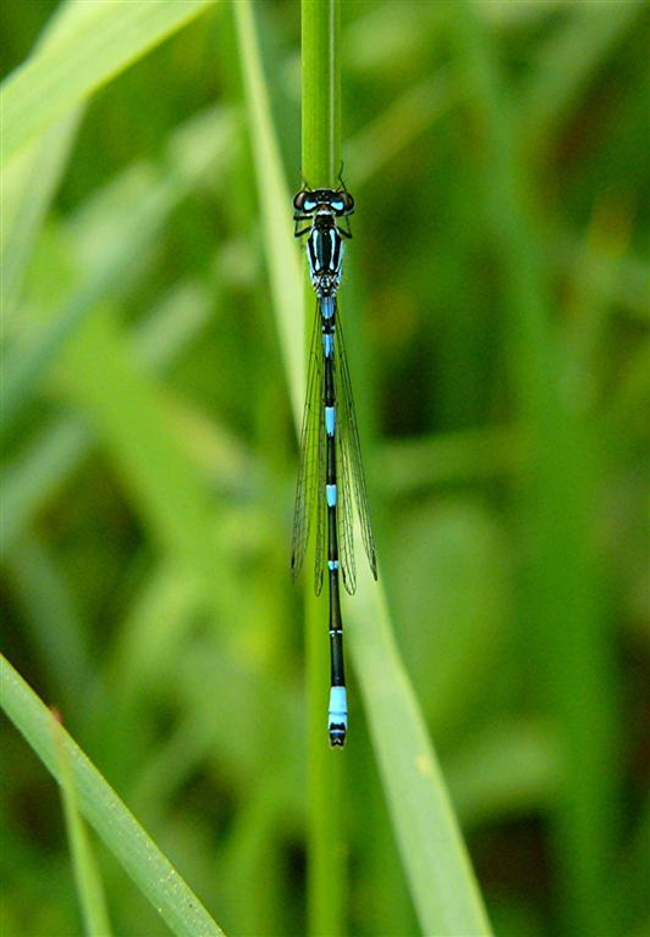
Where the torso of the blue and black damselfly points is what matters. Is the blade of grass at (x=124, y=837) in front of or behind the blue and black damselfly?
behind
